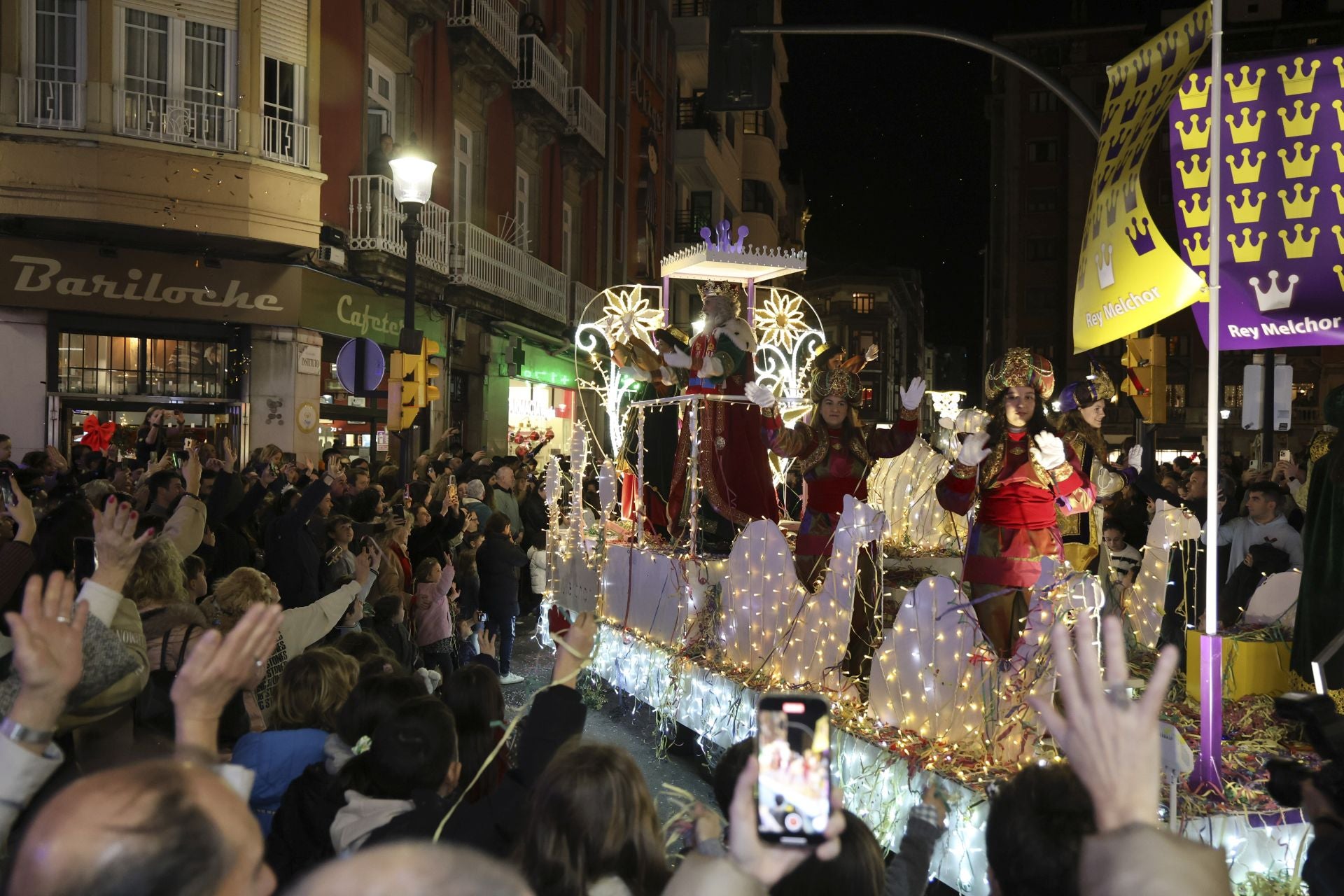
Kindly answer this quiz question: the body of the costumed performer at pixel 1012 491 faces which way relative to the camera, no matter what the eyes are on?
toward the camera

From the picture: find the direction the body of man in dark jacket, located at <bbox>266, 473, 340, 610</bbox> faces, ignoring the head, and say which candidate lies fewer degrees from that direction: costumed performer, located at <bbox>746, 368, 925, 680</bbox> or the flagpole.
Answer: the costumed performer

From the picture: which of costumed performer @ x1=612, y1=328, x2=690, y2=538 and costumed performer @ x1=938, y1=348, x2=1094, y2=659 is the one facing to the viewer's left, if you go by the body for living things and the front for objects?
costumed performer @ x1=612, y1=328, x2=690, y2=538

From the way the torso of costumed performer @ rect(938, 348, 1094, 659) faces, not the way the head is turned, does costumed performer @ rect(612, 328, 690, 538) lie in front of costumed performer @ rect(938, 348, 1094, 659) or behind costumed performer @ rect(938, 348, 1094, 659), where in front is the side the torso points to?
behind

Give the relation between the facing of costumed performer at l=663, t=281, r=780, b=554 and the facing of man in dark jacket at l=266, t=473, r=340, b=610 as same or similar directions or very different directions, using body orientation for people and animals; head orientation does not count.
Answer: very different directions

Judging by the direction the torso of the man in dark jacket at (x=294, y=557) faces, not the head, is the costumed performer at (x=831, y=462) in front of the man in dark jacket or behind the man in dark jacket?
in front

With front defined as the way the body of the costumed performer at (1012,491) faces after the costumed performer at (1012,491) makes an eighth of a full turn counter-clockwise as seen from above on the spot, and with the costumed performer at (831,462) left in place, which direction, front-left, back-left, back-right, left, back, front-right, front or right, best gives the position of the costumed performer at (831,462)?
back

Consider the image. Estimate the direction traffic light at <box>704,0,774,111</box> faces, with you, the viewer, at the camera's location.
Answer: facing away from the viewer

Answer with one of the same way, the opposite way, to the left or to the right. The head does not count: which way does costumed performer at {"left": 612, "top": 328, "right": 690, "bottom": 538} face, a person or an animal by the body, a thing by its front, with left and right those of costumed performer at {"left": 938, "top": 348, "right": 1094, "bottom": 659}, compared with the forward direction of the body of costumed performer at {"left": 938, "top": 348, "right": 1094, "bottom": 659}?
to the right

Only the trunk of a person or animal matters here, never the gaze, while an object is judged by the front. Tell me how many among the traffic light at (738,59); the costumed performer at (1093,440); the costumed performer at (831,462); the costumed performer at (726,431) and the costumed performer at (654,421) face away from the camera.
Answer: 1

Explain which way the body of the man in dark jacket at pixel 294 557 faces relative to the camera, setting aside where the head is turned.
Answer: to the viewer's right

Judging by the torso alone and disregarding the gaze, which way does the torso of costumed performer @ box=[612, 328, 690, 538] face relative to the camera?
to the viewer's left
